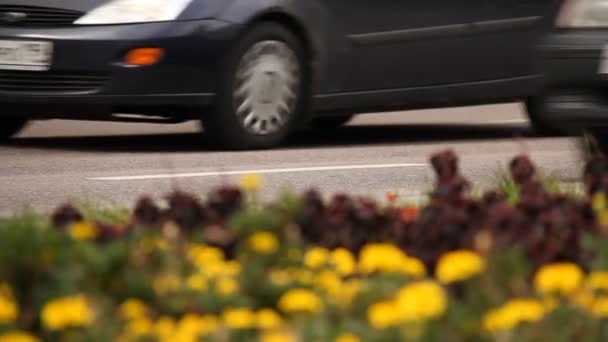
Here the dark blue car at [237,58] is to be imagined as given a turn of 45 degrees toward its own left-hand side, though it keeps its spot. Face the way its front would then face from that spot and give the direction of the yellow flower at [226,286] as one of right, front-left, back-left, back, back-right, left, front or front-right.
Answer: front

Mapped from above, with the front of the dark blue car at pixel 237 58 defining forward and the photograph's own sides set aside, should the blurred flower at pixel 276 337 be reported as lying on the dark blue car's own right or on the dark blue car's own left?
on the dark blue car's own left

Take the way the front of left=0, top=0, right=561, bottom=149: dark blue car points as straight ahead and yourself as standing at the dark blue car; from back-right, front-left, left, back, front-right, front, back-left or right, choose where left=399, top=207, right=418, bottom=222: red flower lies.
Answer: front-left

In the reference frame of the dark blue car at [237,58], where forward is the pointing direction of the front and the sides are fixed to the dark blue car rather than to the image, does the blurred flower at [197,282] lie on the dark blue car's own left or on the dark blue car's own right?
on the dark blue car's own left

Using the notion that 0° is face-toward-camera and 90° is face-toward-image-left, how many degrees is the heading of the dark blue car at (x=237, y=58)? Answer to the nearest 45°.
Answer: approximately 45°

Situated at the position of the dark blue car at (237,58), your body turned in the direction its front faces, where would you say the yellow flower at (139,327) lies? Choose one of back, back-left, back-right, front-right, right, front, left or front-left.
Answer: front-left

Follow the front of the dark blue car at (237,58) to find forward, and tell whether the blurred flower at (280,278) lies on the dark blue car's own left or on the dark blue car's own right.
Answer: on the dark blue car's own left

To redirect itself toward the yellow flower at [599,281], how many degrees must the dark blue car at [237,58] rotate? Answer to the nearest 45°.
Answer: approximately 45° to its left

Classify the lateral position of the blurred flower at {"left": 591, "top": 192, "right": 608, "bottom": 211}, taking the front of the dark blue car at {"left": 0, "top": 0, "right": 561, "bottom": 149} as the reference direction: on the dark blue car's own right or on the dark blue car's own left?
on the dark blue car's own left

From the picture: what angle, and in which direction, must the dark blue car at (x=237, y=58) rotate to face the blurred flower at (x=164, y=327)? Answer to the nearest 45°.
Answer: approximately 45° to its left
